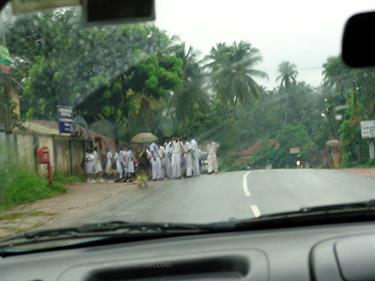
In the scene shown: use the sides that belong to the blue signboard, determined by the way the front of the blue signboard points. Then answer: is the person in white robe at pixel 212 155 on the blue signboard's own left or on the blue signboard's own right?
on the blue signboard's own left

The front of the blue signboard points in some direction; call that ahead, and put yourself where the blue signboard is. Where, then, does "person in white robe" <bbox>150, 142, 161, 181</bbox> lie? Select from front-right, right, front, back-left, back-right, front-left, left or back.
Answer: left

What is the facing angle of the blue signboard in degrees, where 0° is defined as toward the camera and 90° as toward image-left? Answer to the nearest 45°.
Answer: approximately 0°

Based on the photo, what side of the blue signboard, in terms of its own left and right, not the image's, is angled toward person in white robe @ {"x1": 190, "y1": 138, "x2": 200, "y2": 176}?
left
